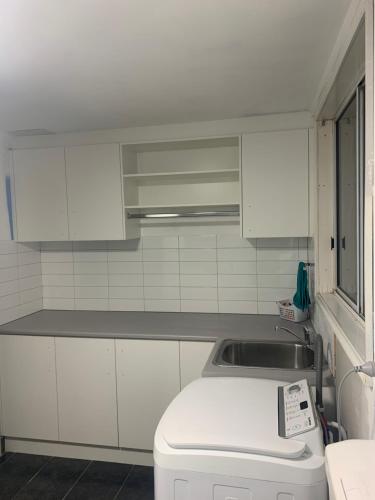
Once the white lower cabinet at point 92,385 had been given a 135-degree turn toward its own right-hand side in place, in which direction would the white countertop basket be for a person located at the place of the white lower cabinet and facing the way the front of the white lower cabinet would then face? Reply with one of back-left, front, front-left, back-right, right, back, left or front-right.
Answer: back-right

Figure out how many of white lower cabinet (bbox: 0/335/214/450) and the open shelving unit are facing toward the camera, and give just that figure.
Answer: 2

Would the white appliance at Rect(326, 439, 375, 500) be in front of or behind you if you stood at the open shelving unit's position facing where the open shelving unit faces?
in front

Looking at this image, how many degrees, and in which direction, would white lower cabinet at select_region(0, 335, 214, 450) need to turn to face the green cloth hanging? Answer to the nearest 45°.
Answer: approximately 90° to its left

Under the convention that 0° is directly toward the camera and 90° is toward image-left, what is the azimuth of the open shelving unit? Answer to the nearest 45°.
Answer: approximately 0°

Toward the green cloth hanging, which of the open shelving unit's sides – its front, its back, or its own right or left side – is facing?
left

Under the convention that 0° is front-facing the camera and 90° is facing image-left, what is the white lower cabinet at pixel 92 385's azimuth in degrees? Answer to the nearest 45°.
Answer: approximately 0°

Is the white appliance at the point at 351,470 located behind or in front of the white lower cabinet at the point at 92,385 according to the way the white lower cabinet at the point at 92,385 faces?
in front

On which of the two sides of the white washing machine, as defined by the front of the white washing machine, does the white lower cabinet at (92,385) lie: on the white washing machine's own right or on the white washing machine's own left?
on the white washing machine's own right

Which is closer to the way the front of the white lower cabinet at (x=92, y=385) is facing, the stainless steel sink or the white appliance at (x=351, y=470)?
the white appliance

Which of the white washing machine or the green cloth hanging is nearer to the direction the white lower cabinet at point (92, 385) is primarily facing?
the white washing machine
